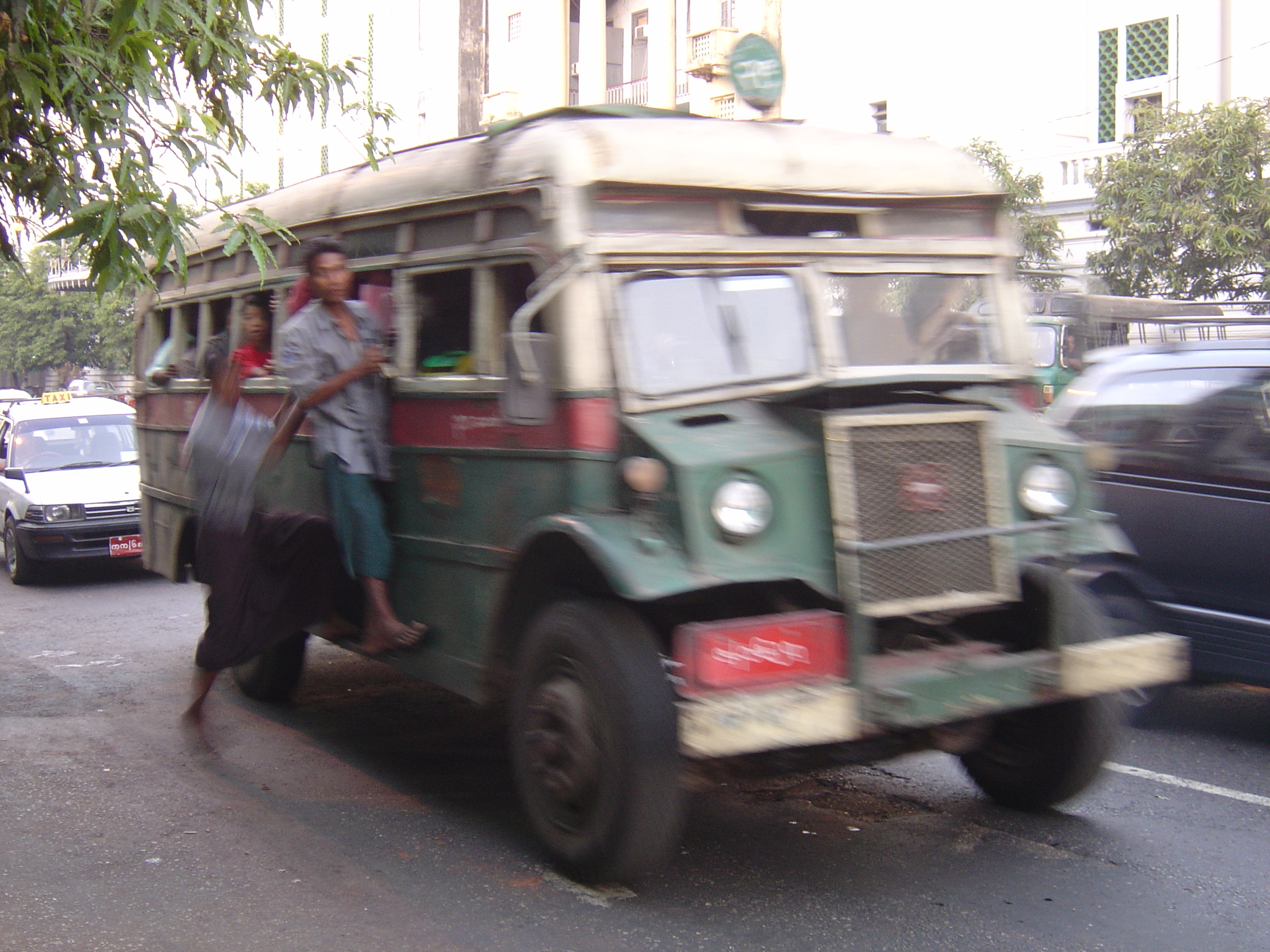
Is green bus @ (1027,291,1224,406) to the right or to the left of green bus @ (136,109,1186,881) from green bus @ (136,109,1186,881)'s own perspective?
on its left

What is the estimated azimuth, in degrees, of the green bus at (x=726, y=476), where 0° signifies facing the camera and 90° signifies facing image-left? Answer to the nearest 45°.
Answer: approximately 315°

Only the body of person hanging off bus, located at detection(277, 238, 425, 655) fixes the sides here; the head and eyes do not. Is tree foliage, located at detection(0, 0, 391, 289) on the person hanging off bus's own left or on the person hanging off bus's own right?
on the person hanging off bus's own right

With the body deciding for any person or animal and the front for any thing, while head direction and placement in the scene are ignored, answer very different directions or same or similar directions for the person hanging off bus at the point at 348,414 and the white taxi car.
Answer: same or similar directions

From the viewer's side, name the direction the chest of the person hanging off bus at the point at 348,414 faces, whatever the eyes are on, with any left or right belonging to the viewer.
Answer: facing the viewer and to the right of the viewer
